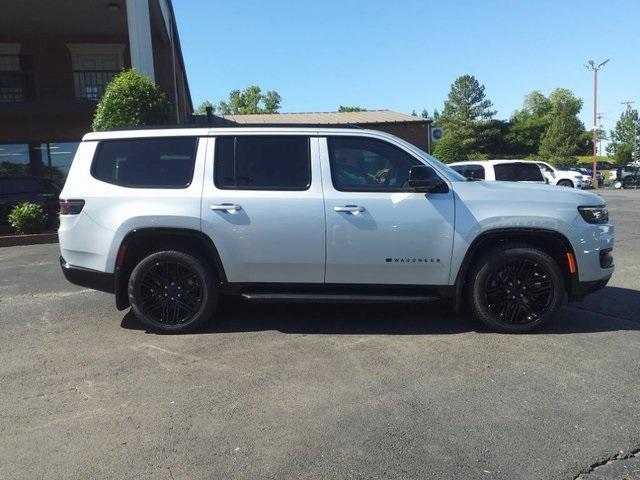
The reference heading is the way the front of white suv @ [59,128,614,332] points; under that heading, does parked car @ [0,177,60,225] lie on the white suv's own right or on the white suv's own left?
on the white suv's own left

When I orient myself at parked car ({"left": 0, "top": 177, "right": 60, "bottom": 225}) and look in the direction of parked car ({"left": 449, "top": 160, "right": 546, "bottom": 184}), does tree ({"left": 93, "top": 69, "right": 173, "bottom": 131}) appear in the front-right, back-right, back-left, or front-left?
front-right

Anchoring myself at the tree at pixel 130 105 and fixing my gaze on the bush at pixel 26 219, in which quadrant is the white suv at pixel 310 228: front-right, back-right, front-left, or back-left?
back-left

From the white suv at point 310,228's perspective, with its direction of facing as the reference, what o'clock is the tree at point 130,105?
The tree is roughly at 8 o'clock from the white suv.

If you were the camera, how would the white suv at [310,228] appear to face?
facing to the right of the viewer
